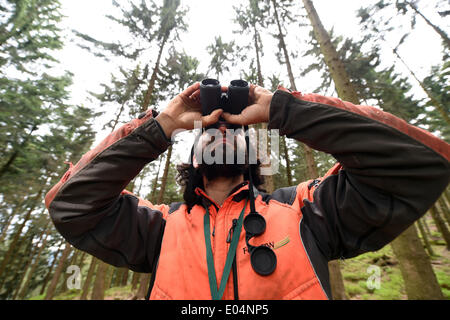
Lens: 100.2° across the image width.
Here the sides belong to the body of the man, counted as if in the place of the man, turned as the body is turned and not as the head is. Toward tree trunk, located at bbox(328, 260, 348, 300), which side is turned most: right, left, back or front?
back

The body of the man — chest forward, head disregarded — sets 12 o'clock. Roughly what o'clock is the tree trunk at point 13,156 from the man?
The tree trunk is roughly at 4 o'clock from the man.

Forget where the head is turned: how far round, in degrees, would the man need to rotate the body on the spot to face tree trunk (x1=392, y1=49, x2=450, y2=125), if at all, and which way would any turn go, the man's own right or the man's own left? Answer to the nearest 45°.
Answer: approximately 135° to the man's own left

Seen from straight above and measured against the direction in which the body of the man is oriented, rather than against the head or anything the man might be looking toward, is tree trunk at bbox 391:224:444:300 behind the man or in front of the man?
behind

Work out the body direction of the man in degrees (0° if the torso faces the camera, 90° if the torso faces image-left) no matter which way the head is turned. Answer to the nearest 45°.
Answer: approximately 0°

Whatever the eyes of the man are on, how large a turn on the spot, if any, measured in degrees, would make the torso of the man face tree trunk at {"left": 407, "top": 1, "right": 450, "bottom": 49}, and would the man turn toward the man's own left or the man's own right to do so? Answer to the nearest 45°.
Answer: approximately 135° to the man's own left
